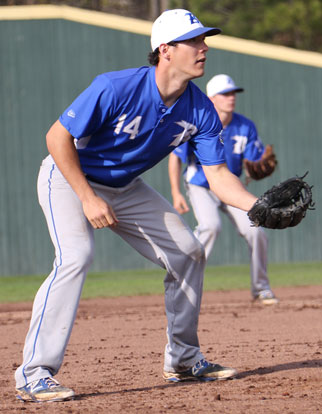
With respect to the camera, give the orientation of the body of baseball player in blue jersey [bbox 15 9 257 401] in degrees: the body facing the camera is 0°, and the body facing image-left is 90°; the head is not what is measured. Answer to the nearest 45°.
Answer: approximately 315°

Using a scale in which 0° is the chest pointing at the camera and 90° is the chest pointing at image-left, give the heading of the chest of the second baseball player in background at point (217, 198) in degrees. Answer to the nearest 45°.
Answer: approximately 315°
